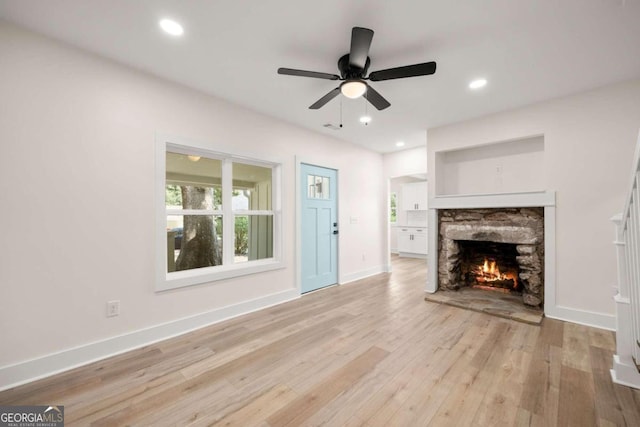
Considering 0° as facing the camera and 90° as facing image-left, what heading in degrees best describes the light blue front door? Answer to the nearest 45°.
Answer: approximately 315°

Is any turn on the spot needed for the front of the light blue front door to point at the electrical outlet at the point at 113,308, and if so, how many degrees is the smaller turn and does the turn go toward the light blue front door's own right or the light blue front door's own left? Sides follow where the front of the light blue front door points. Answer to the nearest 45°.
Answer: approximately 90° to the light blue front door's own right

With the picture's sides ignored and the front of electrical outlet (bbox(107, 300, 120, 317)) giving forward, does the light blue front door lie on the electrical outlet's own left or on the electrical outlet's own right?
on the electrical outlet's own left

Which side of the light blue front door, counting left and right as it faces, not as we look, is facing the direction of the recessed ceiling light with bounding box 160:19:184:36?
right

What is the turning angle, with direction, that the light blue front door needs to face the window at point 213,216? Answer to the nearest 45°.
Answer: approximately 90° to its right

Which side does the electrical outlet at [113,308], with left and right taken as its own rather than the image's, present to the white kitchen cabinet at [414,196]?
left

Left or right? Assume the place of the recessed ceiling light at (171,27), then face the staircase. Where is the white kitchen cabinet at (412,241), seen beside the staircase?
left

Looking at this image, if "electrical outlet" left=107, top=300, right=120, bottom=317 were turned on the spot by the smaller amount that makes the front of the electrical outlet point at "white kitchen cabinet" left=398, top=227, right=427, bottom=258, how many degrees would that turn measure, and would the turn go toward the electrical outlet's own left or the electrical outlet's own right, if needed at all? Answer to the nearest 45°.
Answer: approximately 90° to the electrical outlet's own left

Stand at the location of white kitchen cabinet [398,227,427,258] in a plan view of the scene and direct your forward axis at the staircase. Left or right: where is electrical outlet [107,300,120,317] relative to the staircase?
right
